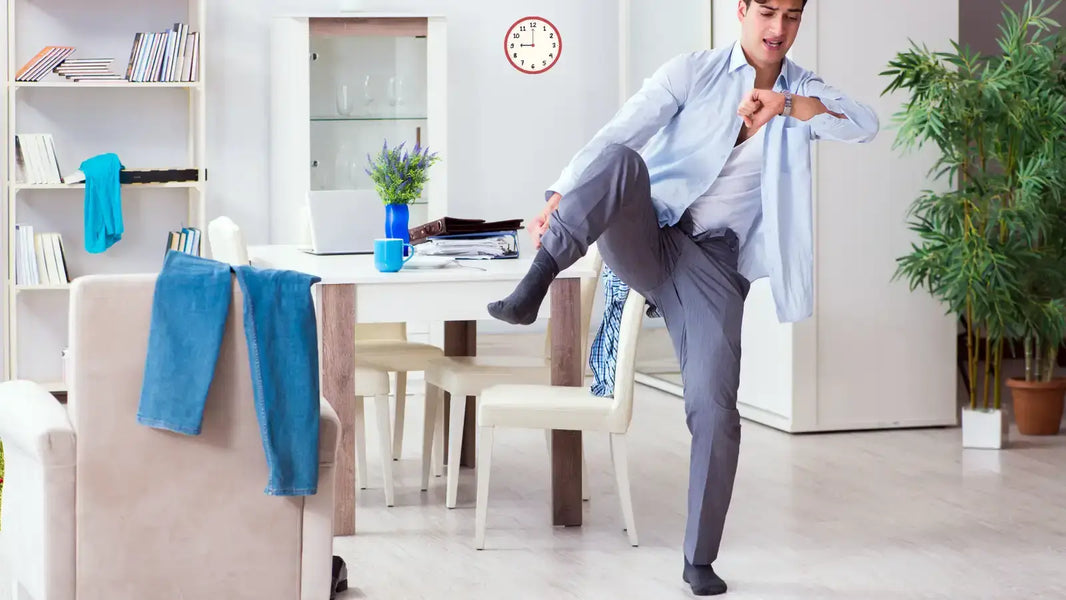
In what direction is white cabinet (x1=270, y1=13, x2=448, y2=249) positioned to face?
toward the camera

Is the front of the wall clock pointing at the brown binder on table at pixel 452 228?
yes

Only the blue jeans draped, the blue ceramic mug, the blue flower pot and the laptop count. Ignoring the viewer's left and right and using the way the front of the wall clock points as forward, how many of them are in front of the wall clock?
4

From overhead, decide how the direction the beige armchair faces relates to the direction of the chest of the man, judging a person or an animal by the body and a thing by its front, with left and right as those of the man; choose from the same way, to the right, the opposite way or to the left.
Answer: the opposite way

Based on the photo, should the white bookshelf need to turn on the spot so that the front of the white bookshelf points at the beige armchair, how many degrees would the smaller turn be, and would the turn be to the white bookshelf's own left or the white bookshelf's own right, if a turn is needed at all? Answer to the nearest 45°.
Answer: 0° — it already faces it

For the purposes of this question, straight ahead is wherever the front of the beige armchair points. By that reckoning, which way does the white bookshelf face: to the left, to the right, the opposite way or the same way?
the opposite way

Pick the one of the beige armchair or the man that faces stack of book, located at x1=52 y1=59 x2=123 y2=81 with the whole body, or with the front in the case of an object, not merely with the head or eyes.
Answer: the beige armchair

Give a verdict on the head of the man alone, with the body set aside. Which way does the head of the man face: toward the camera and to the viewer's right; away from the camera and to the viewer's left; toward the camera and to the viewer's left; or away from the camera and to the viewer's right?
toward the camera and to the viewer's right

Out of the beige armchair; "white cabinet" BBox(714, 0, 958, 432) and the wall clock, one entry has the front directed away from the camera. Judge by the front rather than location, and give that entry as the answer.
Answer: the beige armchair

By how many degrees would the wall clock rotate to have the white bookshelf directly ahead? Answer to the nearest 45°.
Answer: approximately 90° to its right

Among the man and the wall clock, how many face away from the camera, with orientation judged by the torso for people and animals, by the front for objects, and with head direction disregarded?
0

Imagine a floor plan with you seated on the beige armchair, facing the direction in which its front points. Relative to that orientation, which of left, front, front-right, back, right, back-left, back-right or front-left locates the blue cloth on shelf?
front

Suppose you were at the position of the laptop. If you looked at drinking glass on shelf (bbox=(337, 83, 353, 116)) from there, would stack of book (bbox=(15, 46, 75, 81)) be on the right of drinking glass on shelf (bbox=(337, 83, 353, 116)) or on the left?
left

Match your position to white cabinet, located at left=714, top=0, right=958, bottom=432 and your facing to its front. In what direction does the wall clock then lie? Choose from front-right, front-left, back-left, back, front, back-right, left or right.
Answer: right

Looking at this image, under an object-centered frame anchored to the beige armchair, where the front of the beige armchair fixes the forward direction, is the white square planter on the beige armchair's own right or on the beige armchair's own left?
on the beige armchair's own right

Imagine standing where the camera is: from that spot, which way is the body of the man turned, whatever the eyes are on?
toward the camera

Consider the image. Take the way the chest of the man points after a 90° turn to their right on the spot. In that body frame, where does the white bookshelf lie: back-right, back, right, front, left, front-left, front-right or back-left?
front-right

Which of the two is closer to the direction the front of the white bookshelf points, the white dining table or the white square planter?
the white dining table
